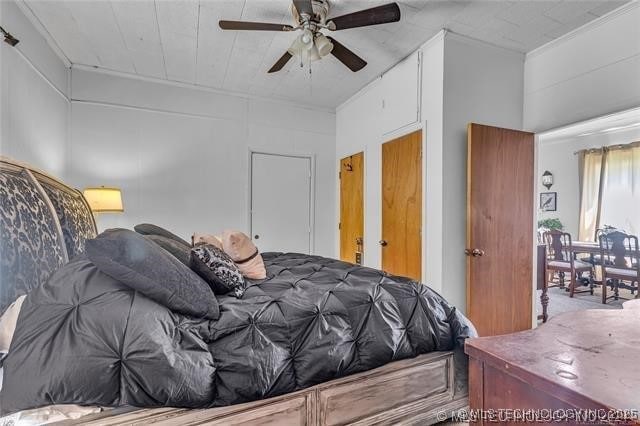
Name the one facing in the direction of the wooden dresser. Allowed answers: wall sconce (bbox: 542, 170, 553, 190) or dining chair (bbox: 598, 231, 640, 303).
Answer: the wall sconce

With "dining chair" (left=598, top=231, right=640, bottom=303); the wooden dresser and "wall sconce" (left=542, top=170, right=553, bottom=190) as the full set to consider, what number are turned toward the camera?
1

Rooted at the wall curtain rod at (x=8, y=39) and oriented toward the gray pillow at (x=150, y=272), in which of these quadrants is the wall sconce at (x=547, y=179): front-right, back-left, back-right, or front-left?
front-left

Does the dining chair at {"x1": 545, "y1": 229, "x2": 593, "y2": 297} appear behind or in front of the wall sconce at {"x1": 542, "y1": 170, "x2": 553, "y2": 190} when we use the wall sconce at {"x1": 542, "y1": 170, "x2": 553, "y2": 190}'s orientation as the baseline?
in front

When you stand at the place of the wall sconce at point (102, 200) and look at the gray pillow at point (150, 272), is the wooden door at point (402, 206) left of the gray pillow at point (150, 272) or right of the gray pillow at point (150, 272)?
left

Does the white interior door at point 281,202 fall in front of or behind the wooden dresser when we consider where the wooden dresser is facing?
in front

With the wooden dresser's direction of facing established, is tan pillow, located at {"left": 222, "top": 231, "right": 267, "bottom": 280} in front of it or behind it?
in front

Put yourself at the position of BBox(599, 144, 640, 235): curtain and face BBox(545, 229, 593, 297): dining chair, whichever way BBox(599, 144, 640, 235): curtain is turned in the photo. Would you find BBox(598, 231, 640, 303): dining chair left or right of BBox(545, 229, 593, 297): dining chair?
left

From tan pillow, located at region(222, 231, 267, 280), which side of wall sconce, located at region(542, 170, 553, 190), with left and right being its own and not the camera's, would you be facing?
front

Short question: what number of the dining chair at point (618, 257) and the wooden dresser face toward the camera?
0

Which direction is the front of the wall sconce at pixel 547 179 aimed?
toward the camera

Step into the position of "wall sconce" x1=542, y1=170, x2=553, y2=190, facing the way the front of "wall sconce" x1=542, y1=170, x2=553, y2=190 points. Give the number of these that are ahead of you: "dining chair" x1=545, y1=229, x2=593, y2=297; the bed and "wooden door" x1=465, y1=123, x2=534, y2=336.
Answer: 3
